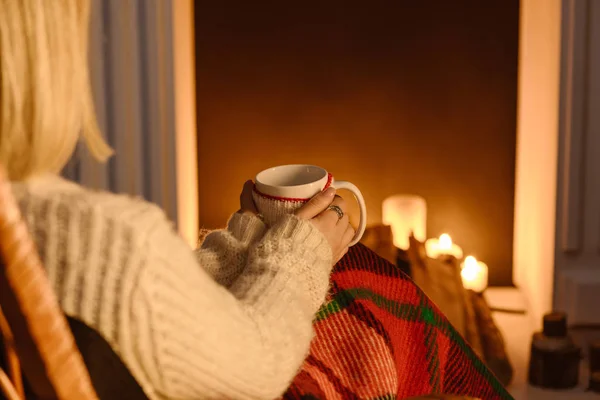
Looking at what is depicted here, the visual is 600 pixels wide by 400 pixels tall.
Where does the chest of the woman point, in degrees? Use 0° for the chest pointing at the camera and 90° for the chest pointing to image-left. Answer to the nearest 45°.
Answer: approximately 225°
